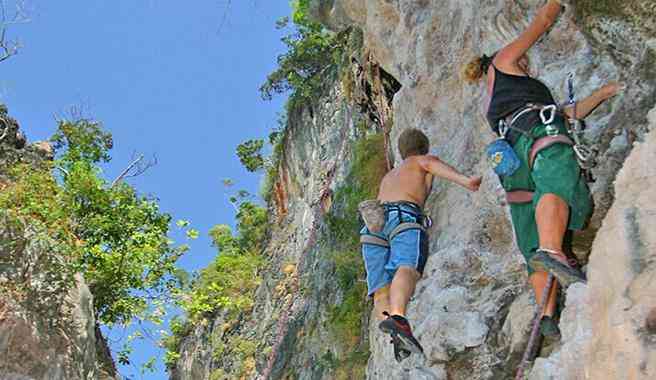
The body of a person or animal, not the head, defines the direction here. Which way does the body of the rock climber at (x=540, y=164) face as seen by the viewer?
to the viewer's right

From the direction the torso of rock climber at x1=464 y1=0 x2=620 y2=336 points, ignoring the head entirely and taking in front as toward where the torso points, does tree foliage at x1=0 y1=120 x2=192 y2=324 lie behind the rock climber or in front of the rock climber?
behind

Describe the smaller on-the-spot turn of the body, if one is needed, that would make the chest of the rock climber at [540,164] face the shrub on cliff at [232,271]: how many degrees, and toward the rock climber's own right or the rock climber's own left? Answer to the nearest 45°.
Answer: approximately 135° to the rock climber's own left
